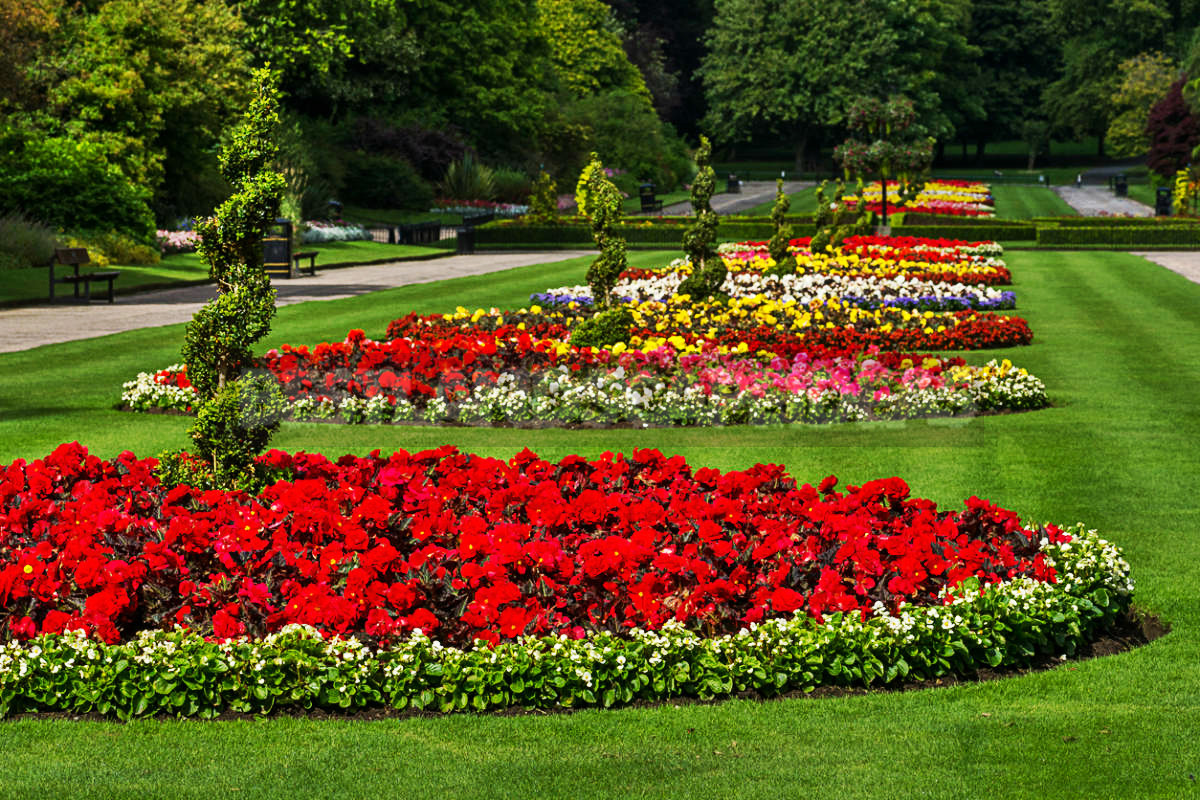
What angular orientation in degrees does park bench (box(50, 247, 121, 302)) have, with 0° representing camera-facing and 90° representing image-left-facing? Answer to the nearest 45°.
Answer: approximately 315°

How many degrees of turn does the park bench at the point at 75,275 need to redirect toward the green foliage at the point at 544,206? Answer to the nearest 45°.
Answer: approximately 90° to its left

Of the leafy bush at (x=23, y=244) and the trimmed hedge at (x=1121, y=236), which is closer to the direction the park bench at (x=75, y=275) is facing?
the trimmed hedge

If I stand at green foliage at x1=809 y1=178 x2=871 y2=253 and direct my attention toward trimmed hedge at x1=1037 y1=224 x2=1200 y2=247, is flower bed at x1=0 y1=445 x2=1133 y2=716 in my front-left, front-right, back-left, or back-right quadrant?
back-right
